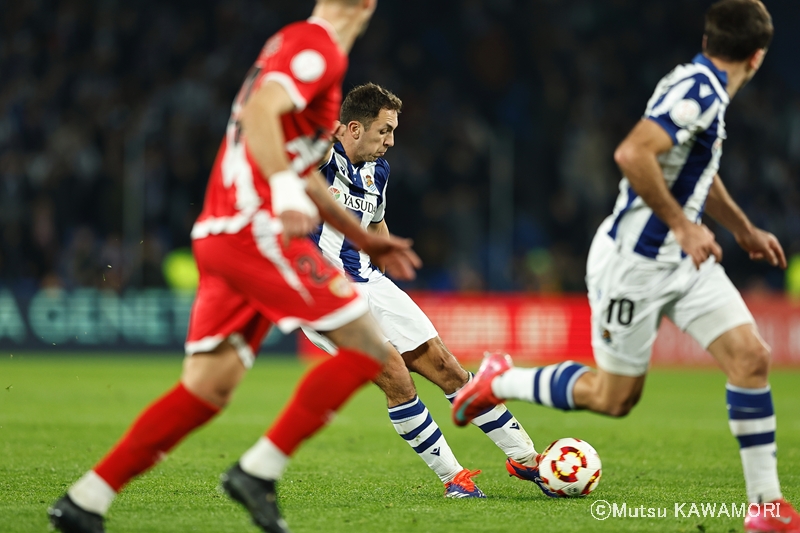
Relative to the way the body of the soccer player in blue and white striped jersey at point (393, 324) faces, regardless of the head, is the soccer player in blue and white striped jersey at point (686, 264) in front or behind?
in front

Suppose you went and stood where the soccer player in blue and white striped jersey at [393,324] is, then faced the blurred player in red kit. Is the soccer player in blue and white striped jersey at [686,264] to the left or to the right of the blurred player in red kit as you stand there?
left

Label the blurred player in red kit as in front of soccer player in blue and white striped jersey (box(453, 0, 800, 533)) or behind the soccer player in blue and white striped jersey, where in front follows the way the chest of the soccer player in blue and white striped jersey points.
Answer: behind

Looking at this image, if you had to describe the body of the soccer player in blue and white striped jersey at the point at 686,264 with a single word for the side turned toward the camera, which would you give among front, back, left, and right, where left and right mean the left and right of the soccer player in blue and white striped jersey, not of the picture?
right

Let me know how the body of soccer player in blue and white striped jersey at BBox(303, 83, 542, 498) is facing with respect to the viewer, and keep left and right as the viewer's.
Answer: facing the viewer and to the right of the viewer

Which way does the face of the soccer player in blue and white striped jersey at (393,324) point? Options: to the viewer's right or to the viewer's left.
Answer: to the viewer's right

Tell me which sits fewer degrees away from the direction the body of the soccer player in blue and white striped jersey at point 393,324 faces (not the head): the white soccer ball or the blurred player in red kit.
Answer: the white soccer ball
